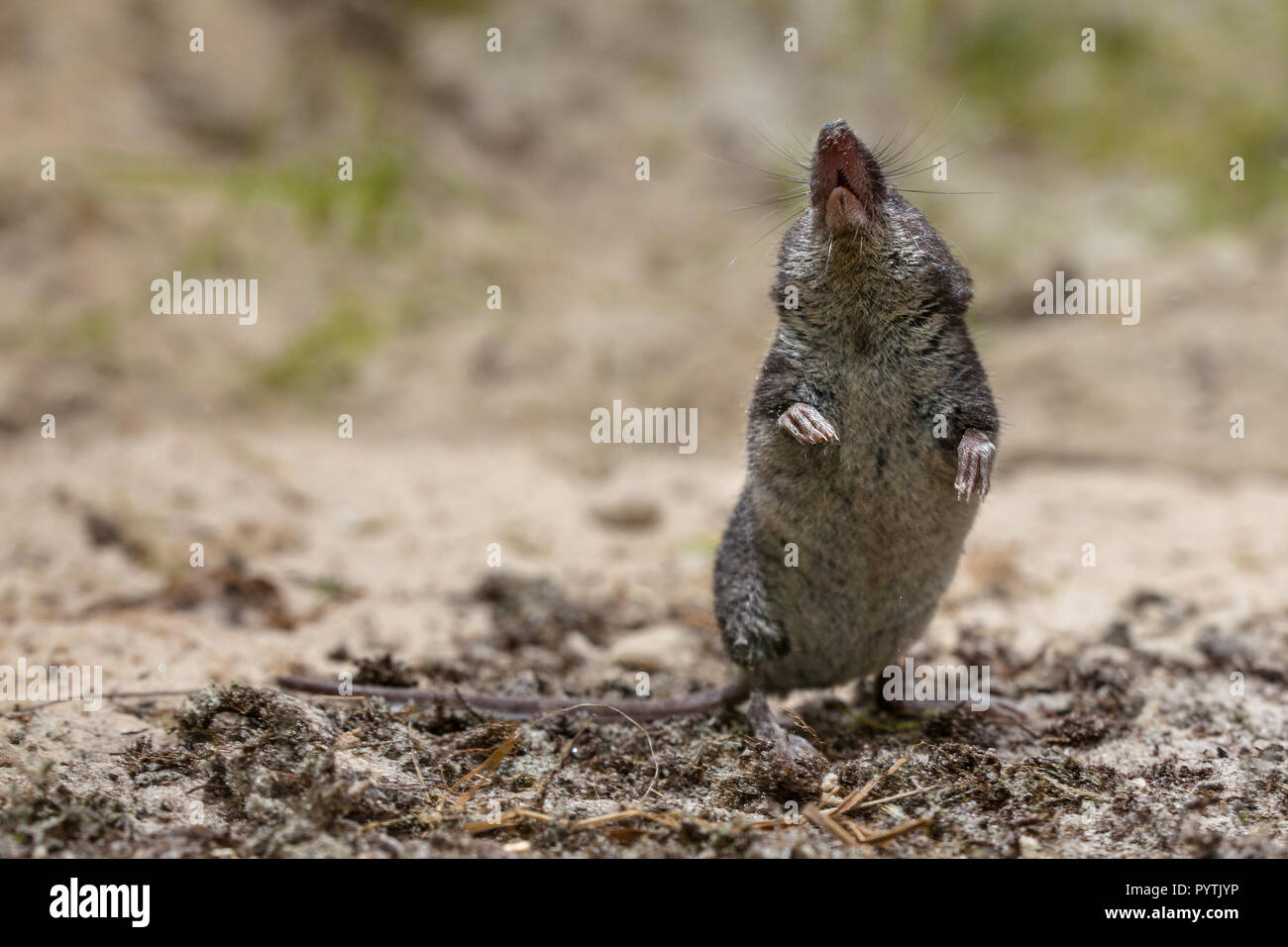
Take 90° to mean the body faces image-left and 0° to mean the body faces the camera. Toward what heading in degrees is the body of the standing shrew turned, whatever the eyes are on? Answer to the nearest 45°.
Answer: approximately 0°
